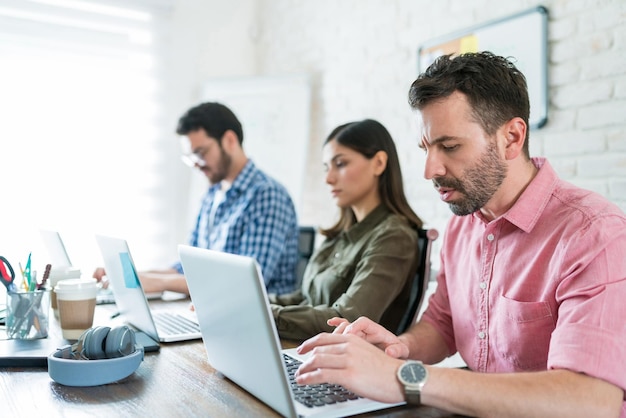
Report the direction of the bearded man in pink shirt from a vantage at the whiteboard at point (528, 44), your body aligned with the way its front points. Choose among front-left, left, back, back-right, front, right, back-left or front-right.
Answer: front-left

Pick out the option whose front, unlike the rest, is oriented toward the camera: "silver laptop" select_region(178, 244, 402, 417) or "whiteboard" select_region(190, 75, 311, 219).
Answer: the whiteboard

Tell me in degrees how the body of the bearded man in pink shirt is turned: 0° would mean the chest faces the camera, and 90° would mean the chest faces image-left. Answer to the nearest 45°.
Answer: approximately 45°

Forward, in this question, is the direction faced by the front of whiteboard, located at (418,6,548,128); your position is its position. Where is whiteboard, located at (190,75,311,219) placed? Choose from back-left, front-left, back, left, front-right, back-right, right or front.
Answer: right

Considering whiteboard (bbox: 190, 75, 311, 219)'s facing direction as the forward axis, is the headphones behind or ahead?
ahead

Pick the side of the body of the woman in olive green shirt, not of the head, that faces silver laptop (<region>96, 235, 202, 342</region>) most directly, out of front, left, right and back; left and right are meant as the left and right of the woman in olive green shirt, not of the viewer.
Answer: front

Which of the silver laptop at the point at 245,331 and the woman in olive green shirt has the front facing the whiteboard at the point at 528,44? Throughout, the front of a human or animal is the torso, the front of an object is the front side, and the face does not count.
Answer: the silver laptop

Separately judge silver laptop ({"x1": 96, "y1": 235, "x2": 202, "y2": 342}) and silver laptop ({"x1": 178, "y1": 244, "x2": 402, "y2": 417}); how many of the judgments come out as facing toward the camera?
0

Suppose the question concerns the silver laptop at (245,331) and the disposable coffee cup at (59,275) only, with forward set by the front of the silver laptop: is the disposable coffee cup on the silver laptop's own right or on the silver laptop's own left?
on the silver laptop's own left

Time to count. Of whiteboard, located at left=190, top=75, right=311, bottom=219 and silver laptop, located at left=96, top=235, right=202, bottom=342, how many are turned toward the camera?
1

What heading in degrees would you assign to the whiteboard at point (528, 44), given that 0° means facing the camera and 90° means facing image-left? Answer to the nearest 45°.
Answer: approximately 45°

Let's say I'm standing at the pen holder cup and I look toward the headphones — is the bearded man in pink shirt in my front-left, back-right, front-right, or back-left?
front-left

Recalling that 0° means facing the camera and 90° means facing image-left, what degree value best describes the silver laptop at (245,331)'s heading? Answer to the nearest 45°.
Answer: approximately 225°

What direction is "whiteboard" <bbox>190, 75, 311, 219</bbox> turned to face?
toward the camera

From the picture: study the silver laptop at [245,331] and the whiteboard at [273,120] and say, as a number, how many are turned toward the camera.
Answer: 1

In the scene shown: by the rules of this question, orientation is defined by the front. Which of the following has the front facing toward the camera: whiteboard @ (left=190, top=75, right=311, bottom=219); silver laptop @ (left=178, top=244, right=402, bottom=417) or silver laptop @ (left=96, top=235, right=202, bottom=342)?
the whiteboard
